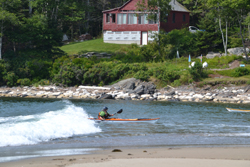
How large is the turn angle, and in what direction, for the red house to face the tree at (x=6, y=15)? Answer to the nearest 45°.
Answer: approximately 45° to its right

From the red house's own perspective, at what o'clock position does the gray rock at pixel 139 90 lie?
The gray rock is roughly at 12 o'clock from the red house.

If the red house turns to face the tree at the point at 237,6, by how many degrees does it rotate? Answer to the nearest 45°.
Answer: approximately 45° to its left

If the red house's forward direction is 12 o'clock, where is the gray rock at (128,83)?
The gray rock is roughly at 12 o'clock from the red house.

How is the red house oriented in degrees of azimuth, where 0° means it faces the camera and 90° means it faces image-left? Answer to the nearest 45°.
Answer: approximately 0°

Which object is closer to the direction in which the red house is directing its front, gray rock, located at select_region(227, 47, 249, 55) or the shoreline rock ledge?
the shoreline rock ledge

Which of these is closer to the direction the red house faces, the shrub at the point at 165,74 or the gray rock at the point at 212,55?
the shrub

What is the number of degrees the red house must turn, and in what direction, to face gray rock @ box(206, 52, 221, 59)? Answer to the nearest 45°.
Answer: approximately 45° to its left
